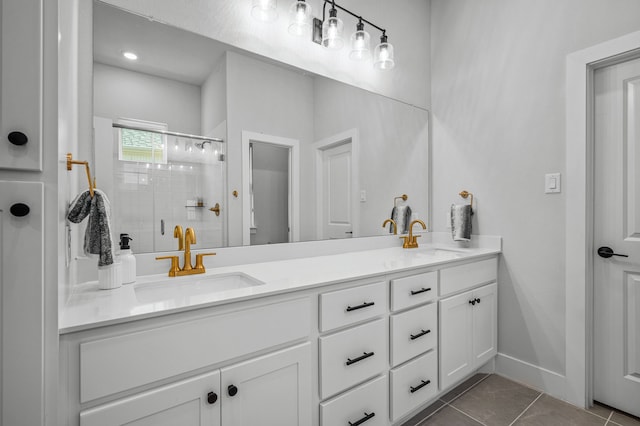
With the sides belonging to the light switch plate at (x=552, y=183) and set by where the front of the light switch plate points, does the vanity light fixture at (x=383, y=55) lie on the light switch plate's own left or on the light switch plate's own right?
on the light switch plate's own right

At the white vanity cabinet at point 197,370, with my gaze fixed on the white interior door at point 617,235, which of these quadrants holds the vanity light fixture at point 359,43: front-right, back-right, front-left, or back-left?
front-left

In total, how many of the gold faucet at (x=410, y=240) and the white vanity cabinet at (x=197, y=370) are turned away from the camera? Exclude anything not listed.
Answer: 0

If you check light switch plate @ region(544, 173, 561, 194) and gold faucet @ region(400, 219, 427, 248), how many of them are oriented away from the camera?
0

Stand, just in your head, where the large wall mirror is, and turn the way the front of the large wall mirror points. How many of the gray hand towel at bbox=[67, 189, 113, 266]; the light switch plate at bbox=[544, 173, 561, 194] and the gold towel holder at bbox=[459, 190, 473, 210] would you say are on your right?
1

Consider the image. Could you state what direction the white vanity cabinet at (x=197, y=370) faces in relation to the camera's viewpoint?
facing the viewer and to the right of the viewer

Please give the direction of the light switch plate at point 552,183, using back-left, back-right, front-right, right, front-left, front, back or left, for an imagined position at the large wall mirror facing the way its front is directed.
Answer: front-left

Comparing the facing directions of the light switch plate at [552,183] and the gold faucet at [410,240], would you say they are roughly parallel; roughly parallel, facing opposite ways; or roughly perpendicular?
roughly perpendicular

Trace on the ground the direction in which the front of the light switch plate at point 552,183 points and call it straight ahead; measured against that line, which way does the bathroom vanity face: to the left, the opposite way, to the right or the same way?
to the left
